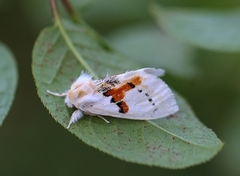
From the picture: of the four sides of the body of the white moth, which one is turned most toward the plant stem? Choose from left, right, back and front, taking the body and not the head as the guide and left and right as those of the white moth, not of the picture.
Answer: right

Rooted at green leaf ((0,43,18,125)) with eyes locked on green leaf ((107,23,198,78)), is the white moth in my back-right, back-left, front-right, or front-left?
front-right

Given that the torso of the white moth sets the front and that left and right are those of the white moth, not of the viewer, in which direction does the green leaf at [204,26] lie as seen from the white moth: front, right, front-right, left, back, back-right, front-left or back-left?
back-right

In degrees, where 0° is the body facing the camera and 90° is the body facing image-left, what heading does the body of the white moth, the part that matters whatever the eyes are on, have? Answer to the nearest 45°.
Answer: approximately 90°

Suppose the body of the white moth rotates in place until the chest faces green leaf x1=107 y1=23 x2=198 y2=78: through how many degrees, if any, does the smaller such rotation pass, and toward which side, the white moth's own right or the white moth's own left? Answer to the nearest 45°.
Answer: approximately 90° to the white moth's own right

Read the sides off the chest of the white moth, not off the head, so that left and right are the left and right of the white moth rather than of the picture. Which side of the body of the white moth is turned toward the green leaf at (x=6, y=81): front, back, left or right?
front
